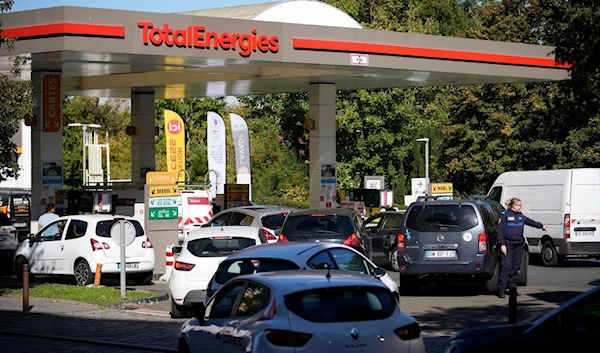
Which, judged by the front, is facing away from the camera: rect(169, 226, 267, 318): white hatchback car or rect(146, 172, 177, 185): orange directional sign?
the white hatchback car

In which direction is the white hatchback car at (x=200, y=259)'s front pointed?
away from the camera

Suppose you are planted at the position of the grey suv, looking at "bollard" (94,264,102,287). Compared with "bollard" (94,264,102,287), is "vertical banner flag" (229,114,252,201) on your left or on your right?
right

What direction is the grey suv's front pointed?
away from the camera

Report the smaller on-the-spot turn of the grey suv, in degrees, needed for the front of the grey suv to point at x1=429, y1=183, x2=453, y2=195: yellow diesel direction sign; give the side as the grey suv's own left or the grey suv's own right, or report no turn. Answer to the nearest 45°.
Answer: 0° — it already faces it

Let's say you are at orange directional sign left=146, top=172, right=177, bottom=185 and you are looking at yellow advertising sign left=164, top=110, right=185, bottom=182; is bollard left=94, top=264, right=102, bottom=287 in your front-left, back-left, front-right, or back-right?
back-left

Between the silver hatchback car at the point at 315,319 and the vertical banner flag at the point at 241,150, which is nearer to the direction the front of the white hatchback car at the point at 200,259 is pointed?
the vertical banner flag

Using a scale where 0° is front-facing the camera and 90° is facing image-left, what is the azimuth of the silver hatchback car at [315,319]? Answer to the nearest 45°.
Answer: approximately 135°
